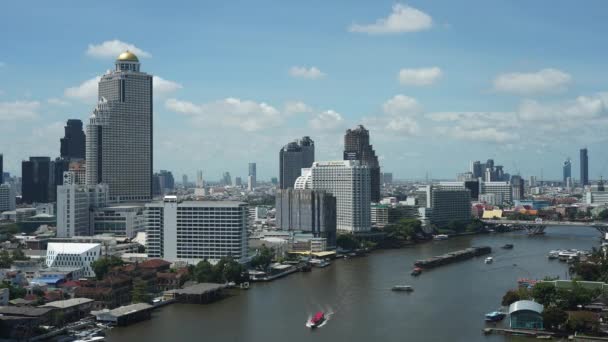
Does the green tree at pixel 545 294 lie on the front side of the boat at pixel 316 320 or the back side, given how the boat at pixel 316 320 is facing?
on the back side

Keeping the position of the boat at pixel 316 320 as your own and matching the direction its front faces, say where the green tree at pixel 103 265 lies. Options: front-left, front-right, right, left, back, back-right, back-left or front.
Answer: right

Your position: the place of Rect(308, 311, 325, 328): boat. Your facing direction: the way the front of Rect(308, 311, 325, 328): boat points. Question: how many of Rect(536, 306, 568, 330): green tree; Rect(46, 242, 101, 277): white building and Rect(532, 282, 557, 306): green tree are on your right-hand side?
1

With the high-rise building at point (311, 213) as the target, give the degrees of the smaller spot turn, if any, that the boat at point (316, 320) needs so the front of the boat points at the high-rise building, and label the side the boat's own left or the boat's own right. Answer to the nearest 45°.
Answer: approximately 135° to the boat's own right

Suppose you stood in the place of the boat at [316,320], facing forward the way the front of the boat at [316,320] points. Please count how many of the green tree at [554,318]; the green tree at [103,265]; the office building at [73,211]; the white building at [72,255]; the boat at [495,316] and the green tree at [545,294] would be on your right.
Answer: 3

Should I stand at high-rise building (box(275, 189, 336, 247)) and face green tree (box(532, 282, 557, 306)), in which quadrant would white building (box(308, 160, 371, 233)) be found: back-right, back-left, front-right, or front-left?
back-left

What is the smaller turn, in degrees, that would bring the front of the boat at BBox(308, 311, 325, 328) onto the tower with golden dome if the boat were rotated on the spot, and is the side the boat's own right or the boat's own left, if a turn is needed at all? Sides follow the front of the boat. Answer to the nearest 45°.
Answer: approximately 90° to the boat's own right

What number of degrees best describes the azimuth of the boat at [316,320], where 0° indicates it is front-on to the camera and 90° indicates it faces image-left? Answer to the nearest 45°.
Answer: approximately 45°

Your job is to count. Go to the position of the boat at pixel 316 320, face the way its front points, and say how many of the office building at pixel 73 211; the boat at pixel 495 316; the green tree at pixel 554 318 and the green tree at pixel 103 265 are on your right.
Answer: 2

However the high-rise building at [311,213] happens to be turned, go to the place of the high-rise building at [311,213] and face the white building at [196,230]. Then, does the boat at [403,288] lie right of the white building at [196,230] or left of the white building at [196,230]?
left

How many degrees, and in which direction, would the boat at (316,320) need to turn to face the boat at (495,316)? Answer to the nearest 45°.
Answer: approximately 135° to its left

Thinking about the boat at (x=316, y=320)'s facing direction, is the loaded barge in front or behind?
behind

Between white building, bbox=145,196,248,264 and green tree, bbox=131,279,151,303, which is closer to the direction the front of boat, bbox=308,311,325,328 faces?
the green tree

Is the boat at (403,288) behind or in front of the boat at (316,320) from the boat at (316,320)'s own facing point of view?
behind
